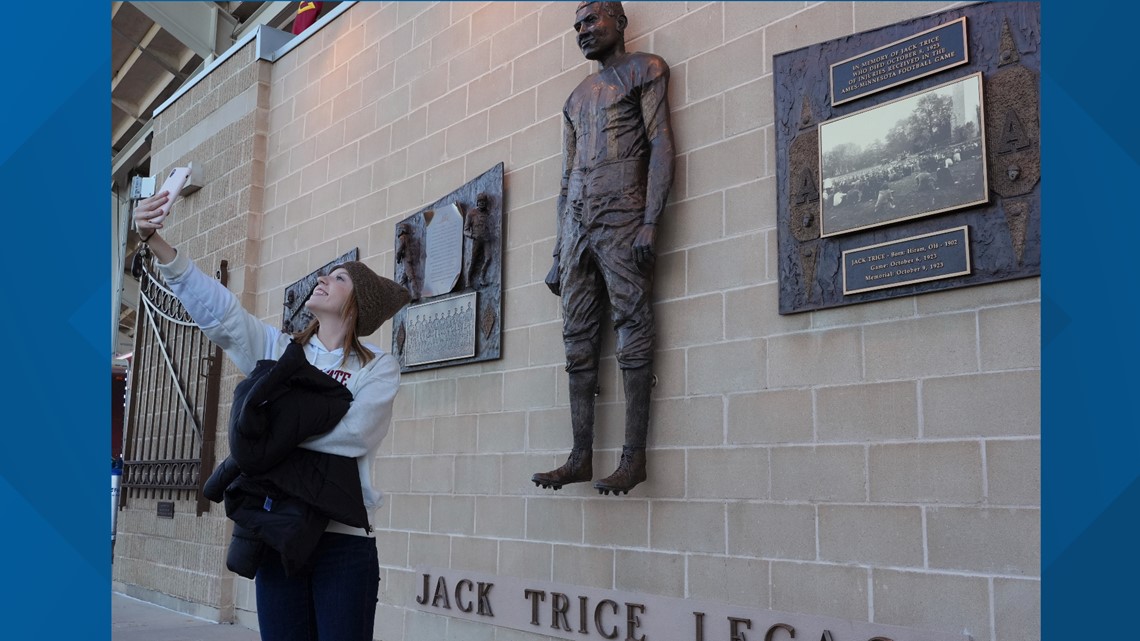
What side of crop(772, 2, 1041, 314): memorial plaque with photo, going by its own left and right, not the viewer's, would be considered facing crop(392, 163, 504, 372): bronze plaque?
right

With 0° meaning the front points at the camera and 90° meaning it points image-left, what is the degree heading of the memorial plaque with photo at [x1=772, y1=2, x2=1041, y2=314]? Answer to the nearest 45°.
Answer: approximately 45°

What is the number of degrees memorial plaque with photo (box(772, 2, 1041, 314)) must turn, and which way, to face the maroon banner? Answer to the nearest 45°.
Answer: approximately 90° to its right

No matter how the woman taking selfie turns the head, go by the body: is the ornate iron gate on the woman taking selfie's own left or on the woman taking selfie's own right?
on the woman taking selfie's own right

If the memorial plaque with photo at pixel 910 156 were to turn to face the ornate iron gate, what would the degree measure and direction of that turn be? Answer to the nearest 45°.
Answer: approximately 90° to its right

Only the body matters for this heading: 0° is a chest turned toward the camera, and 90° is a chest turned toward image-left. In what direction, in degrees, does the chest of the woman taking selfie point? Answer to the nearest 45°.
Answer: approximately 45°

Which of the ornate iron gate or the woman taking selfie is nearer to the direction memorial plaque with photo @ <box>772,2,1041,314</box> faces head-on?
the woman taking selfie
